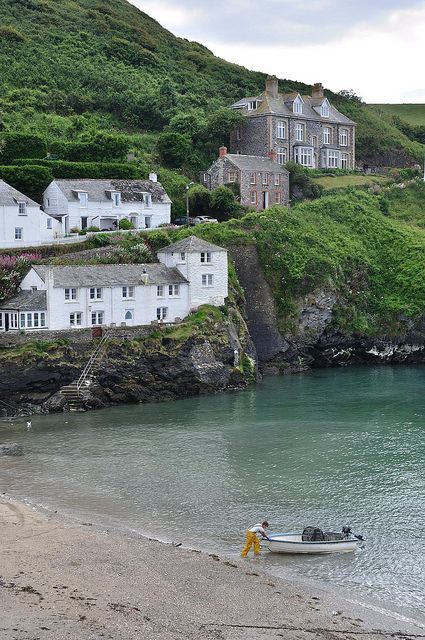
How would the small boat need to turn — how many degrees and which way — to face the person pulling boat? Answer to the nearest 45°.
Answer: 0° — it already faces them

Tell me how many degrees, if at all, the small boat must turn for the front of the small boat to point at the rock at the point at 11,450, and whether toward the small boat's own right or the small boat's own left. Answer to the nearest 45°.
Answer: approximately 45° to the small boat's own right

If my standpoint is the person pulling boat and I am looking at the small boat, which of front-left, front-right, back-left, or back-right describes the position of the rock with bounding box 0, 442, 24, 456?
back-left

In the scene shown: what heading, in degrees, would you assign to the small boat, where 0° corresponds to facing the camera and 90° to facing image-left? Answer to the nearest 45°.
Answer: approximately 90°
